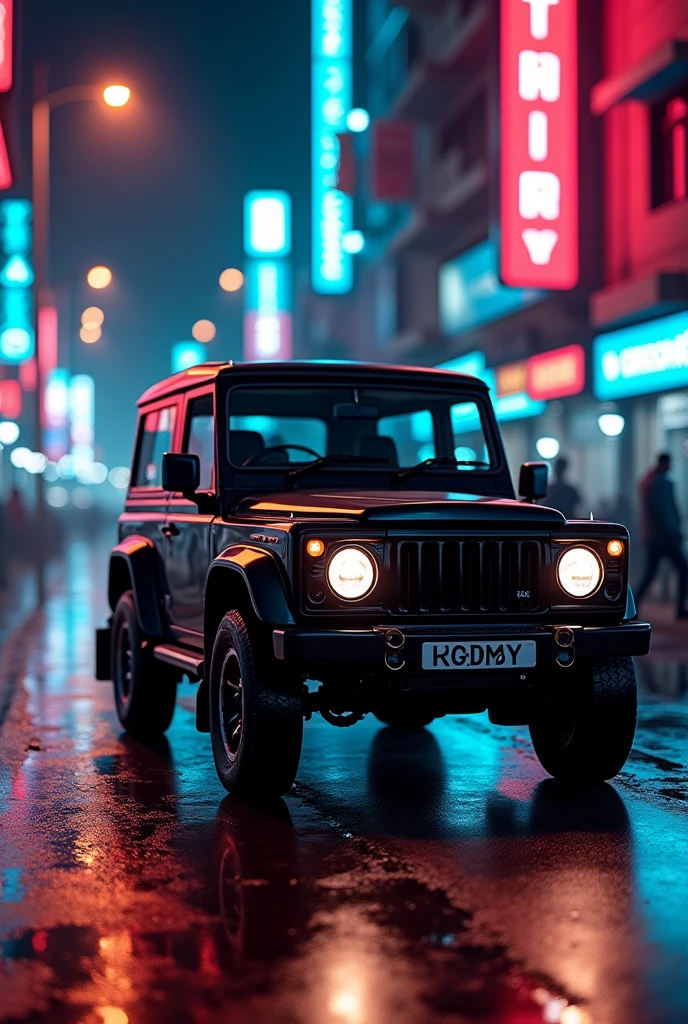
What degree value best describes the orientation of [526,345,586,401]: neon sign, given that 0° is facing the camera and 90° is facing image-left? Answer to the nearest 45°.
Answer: approximately 45°

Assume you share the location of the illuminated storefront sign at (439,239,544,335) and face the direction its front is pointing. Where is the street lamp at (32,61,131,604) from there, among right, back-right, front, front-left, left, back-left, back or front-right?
front

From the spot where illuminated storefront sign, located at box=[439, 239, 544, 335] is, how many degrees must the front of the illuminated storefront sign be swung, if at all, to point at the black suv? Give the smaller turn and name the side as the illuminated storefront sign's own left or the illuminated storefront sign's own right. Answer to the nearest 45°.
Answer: approximately 45° to the illuminated storefront sign's own left

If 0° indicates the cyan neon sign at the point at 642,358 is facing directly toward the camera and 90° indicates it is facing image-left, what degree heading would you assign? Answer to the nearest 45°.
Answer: approximately 45°

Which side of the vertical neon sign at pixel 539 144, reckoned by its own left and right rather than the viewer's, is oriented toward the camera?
front

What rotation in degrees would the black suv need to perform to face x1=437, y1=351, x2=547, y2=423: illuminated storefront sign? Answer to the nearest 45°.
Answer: approximately 135° to its left

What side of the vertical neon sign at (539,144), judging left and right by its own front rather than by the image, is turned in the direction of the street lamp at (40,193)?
right

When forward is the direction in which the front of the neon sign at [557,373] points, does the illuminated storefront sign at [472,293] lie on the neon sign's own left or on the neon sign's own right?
on the neon sign's own right
